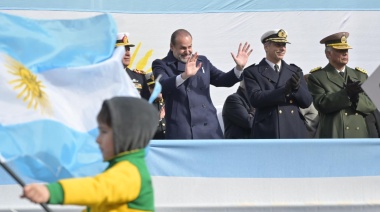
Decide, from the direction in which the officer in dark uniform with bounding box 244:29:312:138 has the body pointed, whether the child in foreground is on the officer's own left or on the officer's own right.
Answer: on the officer's own right

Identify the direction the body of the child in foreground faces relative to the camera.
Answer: to the viewer's left

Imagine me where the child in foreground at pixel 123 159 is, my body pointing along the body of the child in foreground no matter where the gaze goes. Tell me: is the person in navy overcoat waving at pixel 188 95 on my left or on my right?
on my right

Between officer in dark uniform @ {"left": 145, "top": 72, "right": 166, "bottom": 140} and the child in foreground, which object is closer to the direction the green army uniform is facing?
the child in foreground

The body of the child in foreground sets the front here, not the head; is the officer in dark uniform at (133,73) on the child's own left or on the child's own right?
on the child's own right

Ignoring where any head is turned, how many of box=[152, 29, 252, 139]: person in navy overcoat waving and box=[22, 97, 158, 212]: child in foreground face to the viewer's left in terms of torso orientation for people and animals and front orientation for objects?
1

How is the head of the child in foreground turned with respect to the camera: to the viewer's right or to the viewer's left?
to the viewer's left

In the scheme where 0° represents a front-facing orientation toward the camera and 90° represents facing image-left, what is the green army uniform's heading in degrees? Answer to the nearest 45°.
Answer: approximately 315°
